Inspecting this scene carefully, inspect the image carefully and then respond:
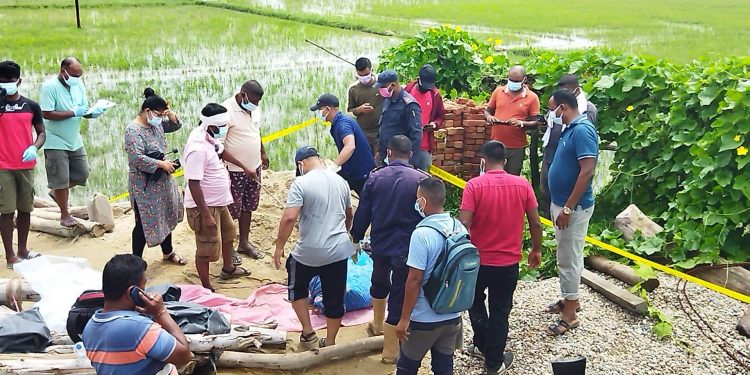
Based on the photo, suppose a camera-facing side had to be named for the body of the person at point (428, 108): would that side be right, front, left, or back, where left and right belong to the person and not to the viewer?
front

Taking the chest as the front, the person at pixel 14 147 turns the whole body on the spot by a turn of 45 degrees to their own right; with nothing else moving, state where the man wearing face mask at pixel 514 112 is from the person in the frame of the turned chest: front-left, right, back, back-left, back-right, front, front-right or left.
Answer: back-left

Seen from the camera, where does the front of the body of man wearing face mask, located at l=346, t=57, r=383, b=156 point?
toward the camera

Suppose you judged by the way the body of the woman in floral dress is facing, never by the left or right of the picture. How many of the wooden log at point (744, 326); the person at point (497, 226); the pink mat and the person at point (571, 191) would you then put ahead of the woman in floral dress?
4

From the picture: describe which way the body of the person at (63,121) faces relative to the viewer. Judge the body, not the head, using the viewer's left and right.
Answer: facing the viewer and to the right of the viewer

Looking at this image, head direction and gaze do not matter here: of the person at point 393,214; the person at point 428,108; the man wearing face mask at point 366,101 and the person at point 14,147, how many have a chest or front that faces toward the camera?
3

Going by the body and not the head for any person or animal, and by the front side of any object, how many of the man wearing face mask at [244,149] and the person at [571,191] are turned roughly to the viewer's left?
1

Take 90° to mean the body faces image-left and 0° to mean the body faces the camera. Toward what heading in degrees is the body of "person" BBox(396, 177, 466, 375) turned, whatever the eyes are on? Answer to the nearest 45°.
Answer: approximately 135°

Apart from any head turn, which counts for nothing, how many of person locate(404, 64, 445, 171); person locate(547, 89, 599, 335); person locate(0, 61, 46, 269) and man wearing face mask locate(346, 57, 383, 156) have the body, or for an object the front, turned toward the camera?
3

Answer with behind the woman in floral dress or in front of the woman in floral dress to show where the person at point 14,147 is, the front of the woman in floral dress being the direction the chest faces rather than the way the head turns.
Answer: behind

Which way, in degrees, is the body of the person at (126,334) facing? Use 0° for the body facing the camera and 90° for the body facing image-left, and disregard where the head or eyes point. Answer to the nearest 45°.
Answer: approximately 225°

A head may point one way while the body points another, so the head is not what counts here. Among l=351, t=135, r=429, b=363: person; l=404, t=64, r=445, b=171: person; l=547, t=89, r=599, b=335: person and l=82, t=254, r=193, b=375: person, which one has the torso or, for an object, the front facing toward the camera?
l=404, t=64, r=445, b=171: person

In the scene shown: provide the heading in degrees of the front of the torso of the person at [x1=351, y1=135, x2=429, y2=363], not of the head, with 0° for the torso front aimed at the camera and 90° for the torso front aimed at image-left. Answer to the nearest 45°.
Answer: approximately 180°

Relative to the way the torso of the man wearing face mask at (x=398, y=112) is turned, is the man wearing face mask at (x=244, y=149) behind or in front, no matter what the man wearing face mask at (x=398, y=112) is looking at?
in front

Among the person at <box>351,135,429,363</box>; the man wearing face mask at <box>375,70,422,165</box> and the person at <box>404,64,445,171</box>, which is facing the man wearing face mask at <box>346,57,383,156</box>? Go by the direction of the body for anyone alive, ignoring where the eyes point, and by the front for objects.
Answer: the person at <box>351,135,429,363</box>

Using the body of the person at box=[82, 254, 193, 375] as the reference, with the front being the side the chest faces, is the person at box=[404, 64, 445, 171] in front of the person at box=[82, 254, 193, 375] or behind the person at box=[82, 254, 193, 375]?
in front

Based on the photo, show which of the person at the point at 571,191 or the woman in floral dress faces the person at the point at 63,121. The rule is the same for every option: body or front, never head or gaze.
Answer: the person at the point at 571,191
